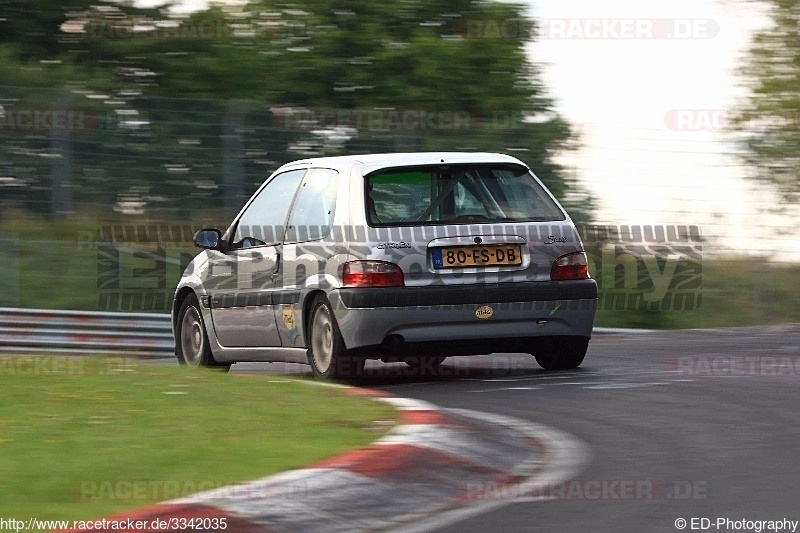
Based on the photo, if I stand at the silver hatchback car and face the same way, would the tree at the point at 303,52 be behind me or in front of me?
in front

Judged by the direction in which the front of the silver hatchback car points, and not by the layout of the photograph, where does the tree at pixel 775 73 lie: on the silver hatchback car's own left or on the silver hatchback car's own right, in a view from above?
on the silver hatchback car's own right
